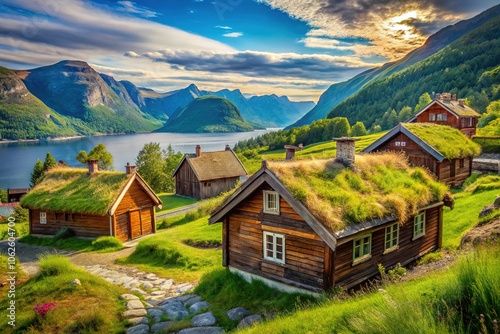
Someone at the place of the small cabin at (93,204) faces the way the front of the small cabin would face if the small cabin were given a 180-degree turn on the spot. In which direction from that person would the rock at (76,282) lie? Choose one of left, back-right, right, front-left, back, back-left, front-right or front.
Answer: back-left

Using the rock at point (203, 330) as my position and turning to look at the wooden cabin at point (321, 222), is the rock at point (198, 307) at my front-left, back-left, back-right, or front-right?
front-left

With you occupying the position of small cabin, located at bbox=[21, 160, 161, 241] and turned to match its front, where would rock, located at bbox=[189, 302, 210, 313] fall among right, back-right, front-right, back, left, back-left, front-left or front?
front-right

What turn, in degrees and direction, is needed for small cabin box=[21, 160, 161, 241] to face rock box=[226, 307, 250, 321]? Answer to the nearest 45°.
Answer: approximately 45° to its right

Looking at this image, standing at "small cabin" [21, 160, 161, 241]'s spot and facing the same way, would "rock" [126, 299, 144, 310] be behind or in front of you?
in front

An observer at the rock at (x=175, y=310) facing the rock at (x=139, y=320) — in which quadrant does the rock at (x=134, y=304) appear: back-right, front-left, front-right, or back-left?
front-right

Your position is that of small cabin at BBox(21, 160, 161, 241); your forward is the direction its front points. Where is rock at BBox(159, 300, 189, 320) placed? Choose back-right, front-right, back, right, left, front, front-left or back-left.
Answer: front-right

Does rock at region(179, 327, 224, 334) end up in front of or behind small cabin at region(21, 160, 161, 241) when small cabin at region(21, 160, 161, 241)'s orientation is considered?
in front

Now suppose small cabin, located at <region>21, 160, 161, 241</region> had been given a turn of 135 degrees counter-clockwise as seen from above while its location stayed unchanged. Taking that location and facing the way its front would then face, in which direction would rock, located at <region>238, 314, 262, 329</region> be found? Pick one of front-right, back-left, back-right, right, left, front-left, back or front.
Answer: back

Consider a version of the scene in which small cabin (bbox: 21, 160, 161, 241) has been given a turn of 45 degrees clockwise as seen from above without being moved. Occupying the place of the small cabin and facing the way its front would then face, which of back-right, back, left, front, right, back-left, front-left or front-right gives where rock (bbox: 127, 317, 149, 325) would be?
front

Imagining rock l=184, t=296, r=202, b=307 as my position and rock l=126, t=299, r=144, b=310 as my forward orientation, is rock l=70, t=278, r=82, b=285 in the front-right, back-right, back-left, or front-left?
front-right

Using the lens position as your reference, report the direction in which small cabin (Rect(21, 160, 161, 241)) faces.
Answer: facing the viewer and to the right of the viewer

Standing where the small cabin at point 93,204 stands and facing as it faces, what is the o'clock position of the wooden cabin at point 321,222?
The wooden cabin is roughly at 1 o'clock from the small cabin.
